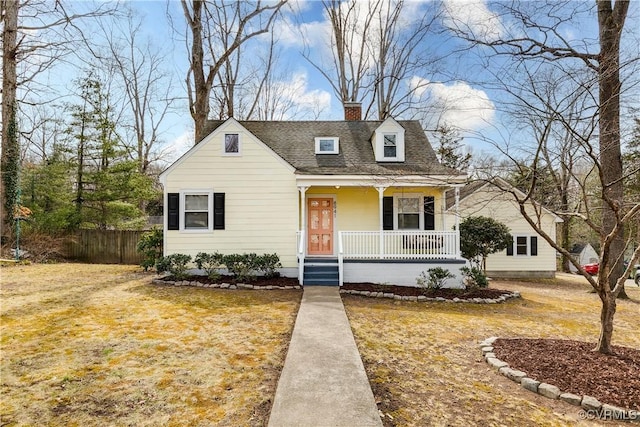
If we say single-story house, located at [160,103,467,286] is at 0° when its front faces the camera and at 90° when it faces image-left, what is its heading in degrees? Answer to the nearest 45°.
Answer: approximately 0°

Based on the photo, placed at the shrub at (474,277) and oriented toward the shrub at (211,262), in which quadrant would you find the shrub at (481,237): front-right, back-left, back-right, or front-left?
back-right

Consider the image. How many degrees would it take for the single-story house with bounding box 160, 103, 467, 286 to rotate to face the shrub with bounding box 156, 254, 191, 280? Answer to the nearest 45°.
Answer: approximately 90° to its right

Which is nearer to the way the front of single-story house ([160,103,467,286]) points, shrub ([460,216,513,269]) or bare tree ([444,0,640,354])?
the bare tree

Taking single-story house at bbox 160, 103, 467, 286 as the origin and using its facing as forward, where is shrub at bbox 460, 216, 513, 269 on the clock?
The shrub is roughly at 9 o'clock from the single-story house.

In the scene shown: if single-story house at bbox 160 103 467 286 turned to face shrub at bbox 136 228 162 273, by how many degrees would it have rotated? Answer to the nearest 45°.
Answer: approximately 90° to its right

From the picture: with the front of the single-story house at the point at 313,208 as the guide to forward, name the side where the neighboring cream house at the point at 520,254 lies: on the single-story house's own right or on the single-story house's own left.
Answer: on the single-story house's own left

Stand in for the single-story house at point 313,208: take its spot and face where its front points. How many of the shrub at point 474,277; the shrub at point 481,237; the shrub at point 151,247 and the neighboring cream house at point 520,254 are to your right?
1

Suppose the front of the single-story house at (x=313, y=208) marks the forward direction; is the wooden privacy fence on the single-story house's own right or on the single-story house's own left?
on the single-story house's own right
